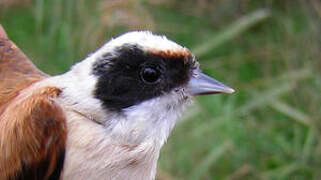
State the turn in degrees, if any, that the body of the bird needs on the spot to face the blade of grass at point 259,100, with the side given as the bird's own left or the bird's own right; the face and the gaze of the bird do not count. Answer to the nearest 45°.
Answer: approximately 45° to the bird's own left

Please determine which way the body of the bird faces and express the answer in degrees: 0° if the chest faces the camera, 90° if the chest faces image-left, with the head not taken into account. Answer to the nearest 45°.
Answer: approximately 270°

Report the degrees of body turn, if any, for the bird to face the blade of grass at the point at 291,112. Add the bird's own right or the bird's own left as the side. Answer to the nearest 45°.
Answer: approximately 45° to the bird's own left
